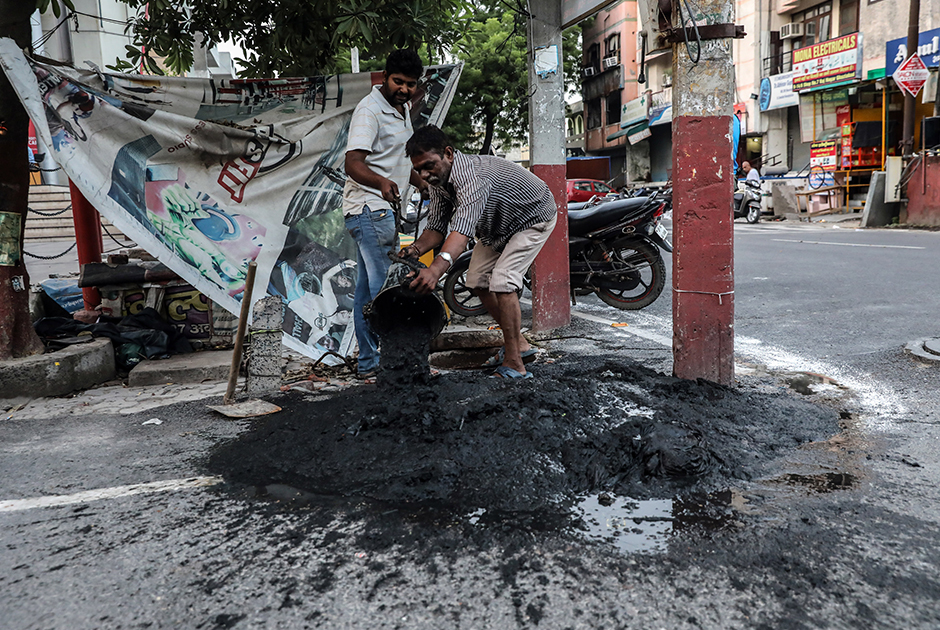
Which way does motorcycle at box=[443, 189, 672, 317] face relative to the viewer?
to the viewer's left

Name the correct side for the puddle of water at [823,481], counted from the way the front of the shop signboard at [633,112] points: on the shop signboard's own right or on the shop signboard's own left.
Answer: on the shop signboard's own left

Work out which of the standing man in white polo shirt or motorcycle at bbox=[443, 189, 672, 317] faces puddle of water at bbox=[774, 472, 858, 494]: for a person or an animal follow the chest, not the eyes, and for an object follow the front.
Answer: the standing man in white polo shirt

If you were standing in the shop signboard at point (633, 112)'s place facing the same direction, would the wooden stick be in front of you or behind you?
in front

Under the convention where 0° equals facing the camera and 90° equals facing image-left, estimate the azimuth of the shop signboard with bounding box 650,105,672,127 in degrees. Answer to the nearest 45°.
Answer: approximately 45°

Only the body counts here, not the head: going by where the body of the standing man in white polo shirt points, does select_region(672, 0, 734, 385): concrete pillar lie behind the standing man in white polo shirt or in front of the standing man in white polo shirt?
in front

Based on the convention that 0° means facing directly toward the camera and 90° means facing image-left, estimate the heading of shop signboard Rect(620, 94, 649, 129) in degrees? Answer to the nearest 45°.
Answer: approximately 45°

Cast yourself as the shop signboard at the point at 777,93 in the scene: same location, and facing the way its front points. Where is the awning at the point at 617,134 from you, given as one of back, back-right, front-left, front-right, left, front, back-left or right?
right

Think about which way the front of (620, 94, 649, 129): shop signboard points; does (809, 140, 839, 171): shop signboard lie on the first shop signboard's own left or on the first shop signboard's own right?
on the first shop signboard's own left

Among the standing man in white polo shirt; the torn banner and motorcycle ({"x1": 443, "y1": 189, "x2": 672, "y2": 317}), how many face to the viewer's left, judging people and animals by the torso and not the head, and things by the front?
1

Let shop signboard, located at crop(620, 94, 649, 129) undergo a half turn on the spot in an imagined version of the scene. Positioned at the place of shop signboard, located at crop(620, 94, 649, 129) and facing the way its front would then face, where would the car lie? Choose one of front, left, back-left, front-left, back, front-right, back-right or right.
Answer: back-left

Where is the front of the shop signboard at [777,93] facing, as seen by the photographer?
facing the viewer and to the left of the viewer

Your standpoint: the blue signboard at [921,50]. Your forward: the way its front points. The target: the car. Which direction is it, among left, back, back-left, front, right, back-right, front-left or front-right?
front-right

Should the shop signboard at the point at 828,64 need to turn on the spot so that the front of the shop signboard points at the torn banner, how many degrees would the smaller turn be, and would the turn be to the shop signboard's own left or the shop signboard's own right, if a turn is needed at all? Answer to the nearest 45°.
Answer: approximately 45° to the shop signboard's own left

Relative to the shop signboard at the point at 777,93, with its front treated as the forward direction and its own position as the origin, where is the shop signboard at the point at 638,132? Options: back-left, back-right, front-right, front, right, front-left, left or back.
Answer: right
